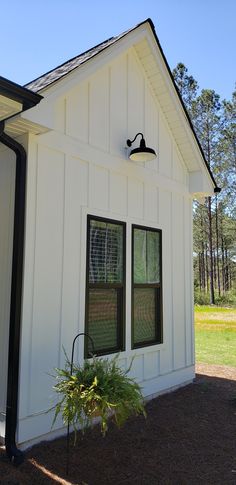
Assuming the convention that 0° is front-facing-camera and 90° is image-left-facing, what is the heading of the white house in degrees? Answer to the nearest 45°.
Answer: approximately 315°

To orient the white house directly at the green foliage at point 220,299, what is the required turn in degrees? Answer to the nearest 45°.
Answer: approximately 135° to its left
